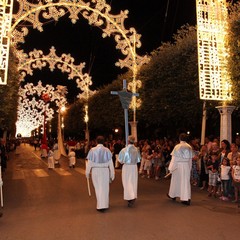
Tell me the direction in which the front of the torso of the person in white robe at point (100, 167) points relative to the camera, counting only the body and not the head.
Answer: away from the camera

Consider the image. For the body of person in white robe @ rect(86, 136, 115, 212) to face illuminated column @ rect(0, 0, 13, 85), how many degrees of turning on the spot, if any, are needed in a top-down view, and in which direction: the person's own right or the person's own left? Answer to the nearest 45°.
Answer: approximately 45° to the person's own left

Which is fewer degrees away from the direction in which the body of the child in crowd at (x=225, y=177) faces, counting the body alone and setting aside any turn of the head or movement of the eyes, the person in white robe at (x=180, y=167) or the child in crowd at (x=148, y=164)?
the person in white robe

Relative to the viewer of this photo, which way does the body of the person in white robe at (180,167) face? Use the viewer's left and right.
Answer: facing away from the viewer and to the left of the viewer

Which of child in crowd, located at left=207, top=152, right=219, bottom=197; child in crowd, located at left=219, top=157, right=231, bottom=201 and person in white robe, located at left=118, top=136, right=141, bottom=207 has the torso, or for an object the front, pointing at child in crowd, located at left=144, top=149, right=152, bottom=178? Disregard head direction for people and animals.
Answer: the person in white robe

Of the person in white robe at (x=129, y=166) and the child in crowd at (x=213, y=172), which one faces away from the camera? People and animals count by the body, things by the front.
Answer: the person in white robe

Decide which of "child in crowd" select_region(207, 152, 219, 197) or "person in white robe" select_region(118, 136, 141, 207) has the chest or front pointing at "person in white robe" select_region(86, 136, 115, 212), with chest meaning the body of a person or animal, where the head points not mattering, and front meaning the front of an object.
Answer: the child in crowd

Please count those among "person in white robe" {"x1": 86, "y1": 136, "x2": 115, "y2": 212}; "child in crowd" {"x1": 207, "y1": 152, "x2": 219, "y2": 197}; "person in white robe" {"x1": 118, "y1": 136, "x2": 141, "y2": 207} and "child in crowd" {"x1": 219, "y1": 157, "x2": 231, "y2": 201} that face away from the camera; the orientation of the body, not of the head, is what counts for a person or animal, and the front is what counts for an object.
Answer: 2

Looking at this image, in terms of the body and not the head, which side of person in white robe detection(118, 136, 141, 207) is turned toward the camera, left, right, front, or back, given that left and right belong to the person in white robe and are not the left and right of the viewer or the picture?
back

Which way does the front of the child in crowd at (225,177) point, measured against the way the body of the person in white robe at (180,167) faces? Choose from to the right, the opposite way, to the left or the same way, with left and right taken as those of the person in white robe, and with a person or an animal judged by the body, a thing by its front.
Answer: to the left

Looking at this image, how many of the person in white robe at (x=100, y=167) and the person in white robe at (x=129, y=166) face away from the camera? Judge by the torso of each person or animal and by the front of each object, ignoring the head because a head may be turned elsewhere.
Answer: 2
